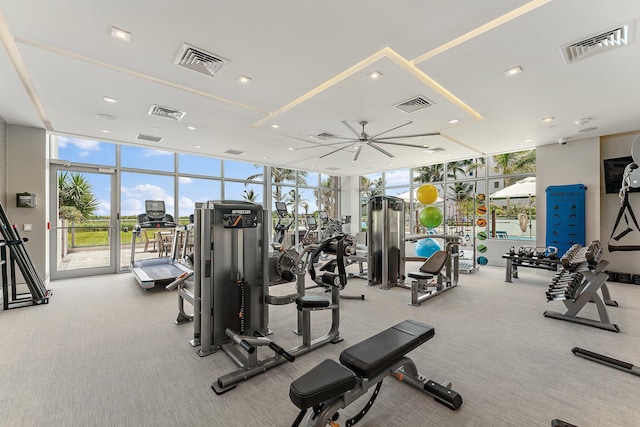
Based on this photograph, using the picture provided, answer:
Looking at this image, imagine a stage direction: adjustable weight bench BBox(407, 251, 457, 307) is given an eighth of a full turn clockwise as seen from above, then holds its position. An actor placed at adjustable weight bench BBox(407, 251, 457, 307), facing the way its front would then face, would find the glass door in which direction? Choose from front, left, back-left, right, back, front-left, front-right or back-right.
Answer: front

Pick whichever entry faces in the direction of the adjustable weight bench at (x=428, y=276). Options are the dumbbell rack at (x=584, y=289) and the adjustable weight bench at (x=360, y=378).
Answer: the dumbbell rack

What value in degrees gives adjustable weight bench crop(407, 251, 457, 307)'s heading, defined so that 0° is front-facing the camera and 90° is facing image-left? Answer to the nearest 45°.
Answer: approximately 45°

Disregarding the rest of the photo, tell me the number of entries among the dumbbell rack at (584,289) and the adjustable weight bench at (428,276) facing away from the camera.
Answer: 0

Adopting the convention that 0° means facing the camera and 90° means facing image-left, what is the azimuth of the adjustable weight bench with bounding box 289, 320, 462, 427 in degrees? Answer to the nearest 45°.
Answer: approximately 45°

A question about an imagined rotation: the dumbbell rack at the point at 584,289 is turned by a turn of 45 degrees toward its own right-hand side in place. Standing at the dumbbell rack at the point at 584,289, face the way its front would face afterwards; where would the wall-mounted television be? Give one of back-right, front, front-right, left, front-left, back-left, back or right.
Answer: front-right

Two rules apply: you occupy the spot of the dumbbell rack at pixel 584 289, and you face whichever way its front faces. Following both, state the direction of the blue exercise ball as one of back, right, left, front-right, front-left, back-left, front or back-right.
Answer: front-right

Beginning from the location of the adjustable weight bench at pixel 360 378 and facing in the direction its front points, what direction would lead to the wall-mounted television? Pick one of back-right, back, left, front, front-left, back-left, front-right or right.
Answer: back

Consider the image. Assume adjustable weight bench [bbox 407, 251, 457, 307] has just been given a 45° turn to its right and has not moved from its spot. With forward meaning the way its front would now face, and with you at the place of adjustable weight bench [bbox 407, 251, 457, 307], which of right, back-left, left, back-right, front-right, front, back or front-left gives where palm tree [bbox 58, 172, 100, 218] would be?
front

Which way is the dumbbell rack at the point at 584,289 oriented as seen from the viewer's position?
to the viewer's left

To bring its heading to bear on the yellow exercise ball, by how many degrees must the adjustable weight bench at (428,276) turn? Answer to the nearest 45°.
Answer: approximately 135° to its right

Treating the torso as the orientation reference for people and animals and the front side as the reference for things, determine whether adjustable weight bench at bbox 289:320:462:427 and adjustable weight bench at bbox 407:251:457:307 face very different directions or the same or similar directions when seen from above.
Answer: same or similar directions

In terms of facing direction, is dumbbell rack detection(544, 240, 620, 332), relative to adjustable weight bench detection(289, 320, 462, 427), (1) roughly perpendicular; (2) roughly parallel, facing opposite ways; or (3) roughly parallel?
roughly perpendicular

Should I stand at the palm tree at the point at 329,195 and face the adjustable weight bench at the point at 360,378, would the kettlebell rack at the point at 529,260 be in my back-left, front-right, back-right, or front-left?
front-left

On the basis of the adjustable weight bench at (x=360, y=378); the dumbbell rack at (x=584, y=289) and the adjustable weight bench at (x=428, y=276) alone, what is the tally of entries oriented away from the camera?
0
